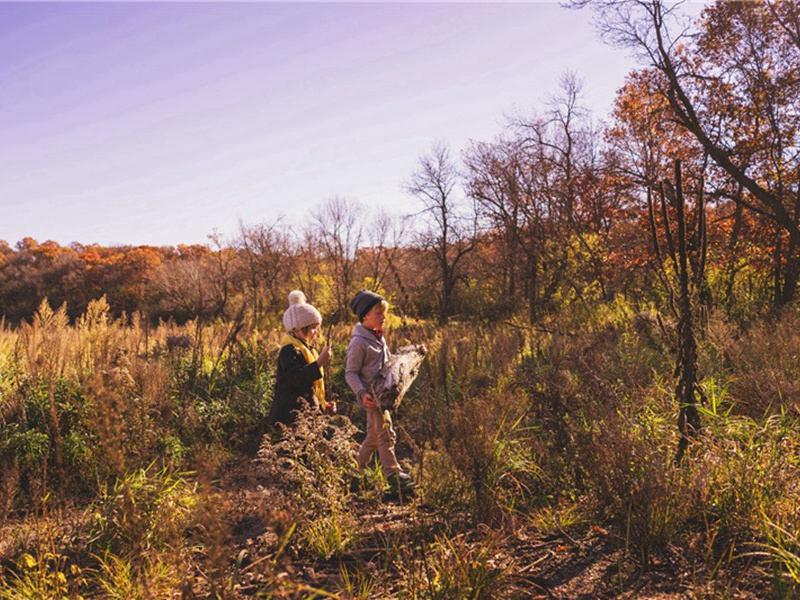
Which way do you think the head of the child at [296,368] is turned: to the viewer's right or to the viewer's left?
to the viewer's right

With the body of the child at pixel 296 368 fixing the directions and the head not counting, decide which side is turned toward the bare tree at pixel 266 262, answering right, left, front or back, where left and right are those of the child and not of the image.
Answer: left

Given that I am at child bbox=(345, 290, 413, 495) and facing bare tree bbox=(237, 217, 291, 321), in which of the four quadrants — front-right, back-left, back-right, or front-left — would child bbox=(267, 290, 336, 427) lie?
front-left

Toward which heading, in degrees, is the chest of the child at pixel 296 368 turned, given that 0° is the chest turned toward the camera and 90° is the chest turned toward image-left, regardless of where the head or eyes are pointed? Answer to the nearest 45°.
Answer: approximately 270°
